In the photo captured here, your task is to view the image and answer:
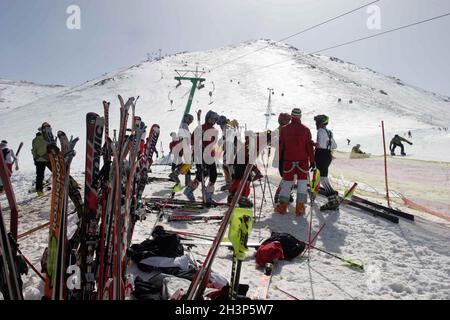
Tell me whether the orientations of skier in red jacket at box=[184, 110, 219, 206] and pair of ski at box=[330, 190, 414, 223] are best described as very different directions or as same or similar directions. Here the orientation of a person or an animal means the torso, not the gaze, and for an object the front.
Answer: very different directions
